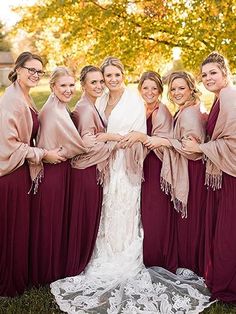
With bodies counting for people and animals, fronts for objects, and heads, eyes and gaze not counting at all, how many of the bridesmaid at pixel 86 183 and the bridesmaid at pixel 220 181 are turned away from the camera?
0

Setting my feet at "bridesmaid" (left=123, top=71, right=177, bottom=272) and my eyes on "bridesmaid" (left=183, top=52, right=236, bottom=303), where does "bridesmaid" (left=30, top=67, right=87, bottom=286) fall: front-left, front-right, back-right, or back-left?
back-right

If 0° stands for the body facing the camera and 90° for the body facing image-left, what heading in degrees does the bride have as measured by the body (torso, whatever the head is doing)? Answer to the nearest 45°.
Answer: approximately 45°

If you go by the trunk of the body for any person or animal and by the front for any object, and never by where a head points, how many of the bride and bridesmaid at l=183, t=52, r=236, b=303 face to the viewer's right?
0

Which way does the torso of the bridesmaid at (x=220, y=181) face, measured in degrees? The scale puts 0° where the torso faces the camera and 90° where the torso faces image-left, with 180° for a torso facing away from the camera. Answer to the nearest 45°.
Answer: approximately 45°
